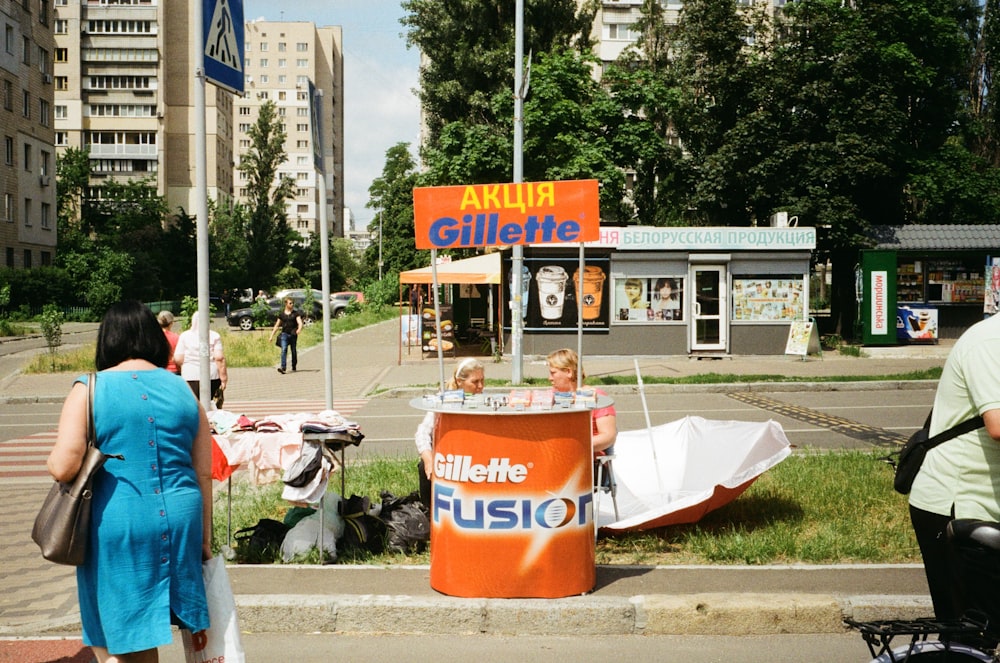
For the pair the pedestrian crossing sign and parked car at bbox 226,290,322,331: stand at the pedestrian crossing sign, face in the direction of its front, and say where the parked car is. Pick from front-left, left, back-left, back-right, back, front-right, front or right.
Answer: back-left

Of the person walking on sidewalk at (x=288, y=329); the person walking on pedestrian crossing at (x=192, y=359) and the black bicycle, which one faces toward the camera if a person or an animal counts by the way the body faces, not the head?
the person walking on sidewalk at (x=288, y=329)

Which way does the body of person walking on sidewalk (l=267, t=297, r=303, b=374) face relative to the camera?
toward the camera

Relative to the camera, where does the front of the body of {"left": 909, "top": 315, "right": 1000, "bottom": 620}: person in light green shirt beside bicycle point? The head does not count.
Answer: to the viewer's right

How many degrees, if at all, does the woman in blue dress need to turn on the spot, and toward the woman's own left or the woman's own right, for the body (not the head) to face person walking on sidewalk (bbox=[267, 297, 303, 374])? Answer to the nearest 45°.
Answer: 0° — they already face them

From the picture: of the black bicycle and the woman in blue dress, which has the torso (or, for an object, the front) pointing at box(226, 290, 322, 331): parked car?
the woman in blue dress

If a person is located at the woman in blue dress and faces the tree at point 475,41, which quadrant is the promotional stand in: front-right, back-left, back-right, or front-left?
front-right

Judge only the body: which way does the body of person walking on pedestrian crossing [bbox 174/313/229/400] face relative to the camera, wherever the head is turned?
away from the camera

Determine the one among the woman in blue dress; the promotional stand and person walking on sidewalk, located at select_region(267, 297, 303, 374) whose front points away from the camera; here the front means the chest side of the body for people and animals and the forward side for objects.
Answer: the woman in blue dress

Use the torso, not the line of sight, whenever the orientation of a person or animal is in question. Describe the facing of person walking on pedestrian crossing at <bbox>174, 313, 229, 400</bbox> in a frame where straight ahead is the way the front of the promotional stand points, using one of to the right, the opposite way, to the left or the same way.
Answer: the opposite way

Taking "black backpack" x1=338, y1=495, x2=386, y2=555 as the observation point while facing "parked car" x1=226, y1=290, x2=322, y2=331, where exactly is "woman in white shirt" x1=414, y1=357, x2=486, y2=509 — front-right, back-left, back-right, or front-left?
front-right

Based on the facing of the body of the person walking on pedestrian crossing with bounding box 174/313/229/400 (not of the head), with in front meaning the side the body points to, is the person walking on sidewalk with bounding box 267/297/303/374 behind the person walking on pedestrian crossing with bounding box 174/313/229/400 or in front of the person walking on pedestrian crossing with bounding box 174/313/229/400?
in front

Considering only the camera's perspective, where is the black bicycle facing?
facing to the right of the viewer

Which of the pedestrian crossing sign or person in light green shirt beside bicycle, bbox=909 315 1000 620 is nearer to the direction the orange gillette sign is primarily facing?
the person in light green shirt beside bicycle

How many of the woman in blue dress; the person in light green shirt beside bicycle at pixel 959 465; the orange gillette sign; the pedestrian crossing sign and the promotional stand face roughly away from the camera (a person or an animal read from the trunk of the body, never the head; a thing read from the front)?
1

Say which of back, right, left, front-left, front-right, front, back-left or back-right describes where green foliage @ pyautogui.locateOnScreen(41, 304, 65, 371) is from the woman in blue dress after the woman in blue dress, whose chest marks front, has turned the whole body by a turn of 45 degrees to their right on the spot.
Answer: front-left

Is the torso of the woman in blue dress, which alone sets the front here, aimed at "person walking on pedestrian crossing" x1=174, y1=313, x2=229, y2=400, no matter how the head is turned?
yes

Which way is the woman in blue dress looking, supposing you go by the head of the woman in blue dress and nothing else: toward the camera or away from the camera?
away from the camera

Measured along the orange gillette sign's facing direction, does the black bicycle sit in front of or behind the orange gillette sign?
in front

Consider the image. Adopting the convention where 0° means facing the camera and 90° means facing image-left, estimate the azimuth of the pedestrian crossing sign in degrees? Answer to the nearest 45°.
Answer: approximately 315°
